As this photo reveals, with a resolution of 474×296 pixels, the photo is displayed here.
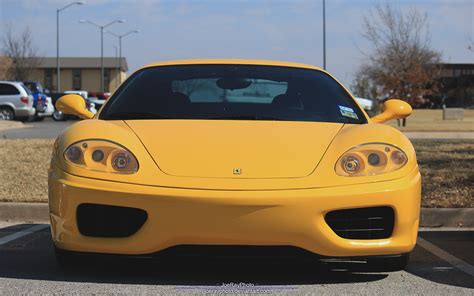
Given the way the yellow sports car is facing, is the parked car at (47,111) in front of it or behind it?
behind

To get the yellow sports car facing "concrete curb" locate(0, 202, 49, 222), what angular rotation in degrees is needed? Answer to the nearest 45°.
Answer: approximately 135° to its right

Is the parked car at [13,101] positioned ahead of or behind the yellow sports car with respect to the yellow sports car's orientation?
behind

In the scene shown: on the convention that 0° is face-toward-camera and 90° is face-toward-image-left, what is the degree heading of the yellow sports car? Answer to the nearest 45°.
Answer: approximately 0°

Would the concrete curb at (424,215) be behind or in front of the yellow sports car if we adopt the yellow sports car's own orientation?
behind
